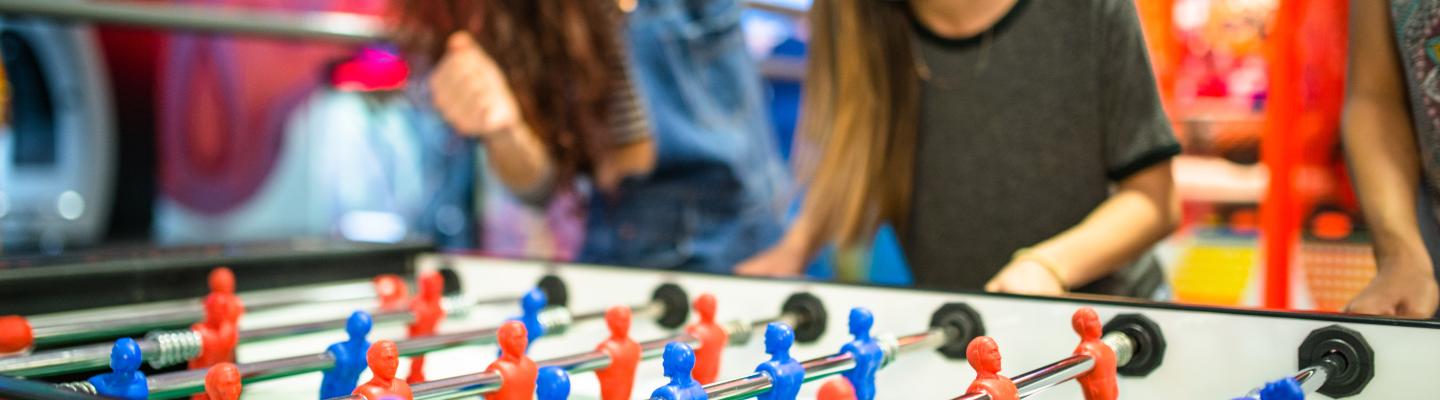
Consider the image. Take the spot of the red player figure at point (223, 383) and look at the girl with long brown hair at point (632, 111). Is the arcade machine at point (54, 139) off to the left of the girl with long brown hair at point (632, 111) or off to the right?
left

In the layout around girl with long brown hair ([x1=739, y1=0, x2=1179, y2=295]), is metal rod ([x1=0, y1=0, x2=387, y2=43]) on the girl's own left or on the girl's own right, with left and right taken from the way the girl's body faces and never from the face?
on the girl's own right

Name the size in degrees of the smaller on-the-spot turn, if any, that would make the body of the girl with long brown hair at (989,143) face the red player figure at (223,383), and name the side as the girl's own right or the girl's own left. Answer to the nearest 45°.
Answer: approximately 45° to the girl's own right

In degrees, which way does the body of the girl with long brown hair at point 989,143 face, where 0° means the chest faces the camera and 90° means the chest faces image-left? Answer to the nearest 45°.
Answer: approximately 0°

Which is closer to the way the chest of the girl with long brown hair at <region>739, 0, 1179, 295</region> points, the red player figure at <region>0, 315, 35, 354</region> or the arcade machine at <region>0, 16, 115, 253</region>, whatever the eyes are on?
the red player figure

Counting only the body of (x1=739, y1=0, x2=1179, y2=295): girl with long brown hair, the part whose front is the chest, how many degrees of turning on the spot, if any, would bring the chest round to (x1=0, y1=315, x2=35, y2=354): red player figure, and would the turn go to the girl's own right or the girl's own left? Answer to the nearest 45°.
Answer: approximately 45° to the girl's own right

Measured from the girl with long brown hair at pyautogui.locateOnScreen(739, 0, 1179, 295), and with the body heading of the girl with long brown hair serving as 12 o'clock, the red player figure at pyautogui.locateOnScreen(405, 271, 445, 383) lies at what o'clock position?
The red player figure is roughly at 2 o'clock from the girl with long brown hair.

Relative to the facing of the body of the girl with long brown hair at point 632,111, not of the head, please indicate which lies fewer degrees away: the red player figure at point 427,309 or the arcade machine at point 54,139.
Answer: the red player figure
